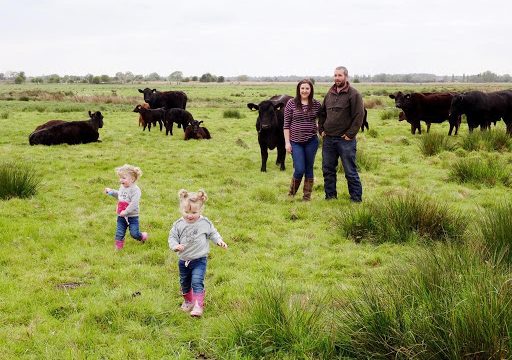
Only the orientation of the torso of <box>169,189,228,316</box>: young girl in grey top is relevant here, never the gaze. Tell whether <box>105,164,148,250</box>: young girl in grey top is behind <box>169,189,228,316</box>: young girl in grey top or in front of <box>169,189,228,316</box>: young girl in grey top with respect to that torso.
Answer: behind

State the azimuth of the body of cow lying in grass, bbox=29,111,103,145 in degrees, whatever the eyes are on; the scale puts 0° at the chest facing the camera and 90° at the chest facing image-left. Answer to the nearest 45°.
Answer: approximately 270°

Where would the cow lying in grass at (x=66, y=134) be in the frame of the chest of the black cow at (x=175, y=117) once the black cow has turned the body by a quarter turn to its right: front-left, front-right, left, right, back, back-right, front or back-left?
right

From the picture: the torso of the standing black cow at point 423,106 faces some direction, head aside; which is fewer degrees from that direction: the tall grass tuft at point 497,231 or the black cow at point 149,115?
the black cow

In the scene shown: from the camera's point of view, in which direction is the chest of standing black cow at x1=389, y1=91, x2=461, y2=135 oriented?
to the viewer's left

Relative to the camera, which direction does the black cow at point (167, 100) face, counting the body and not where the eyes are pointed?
to the viewer's left

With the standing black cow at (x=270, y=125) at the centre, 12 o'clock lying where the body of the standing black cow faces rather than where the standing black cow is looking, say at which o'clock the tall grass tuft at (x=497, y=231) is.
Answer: The tall grass tuft is roughly at 10 o'clock from the standing black cow.

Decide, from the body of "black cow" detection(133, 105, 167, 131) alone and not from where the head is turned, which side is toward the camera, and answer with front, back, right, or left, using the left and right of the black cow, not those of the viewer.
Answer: left
